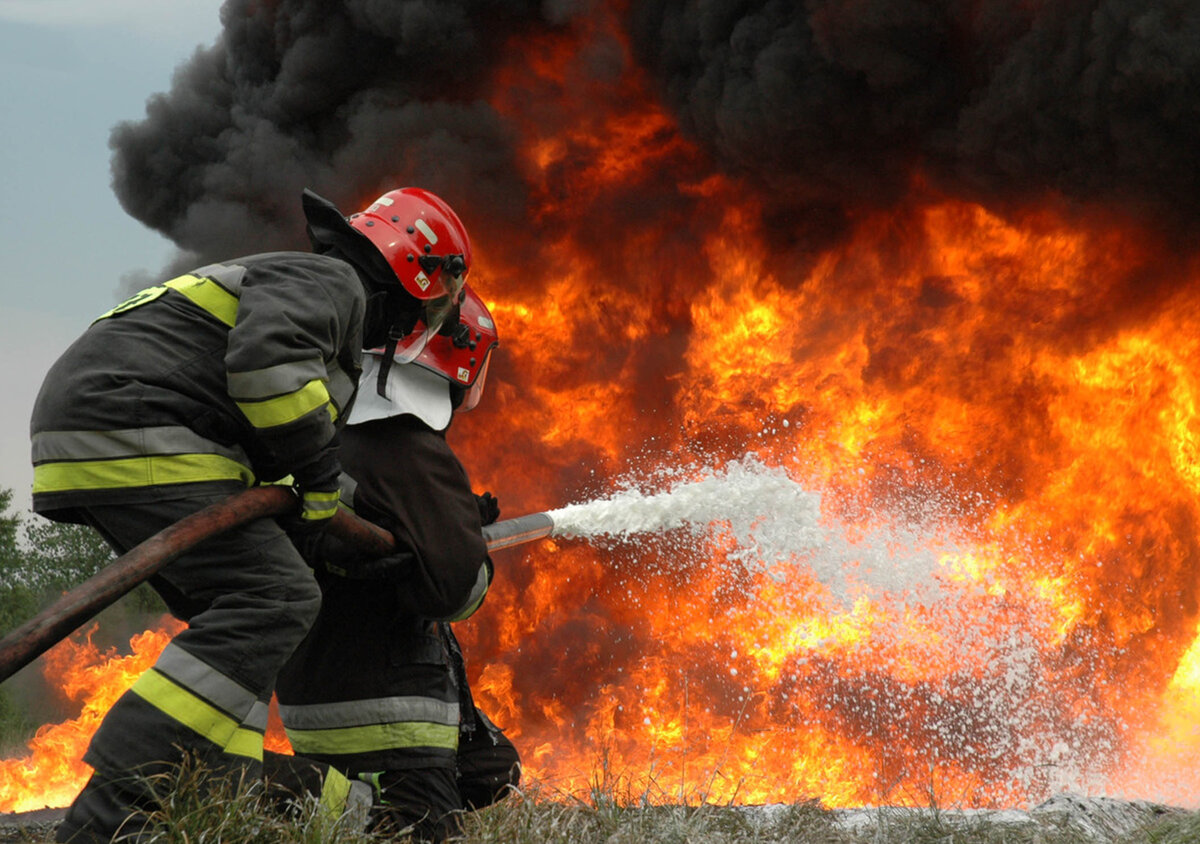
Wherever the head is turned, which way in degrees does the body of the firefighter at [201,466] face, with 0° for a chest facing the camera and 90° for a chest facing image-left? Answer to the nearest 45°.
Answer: approximately 270°
